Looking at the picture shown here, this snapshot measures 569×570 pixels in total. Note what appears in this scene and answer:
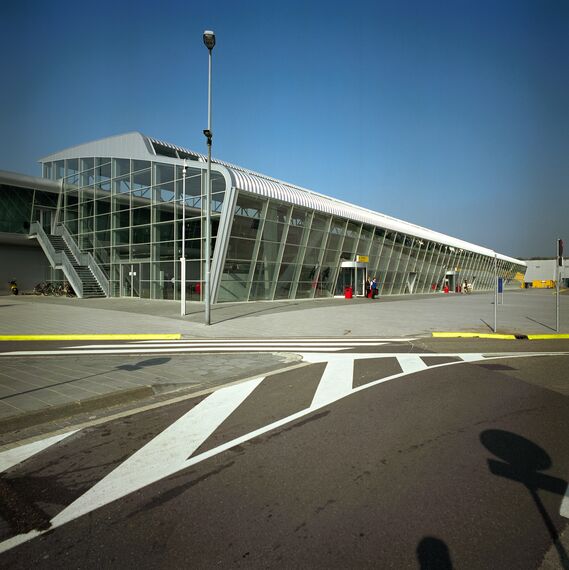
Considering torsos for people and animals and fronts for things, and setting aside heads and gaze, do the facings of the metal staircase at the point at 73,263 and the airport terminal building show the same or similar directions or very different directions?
same or similar directions

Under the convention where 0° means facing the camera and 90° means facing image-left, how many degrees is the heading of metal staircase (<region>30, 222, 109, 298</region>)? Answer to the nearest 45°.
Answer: approximately 315°

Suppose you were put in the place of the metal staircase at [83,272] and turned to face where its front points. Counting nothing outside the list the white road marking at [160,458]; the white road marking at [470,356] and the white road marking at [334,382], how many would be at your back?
0

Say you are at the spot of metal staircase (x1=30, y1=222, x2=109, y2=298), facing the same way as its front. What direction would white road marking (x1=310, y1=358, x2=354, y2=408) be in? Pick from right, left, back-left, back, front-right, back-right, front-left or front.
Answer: front-right

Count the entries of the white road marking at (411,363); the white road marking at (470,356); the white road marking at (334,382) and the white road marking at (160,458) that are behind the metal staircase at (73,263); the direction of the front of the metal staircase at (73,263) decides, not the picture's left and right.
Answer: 0

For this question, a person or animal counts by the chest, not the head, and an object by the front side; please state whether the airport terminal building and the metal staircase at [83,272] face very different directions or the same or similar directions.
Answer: same or similar directions

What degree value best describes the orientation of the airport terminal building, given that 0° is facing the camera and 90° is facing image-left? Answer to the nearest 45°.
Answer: approximately 315°

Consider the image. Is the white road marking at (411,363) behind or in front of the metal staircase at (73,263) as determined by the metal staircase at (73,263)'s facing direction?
in front

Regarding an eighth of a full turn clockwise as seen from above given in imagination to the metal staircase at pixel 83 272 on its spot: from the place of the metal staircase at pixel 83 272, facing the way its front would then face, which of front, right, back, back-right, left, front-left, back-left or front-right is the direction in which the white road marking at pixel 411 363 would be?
front

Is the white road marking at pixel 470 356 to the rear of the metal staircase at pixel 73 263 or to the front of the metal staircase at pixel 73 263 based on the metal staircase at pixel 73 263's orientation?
to the front

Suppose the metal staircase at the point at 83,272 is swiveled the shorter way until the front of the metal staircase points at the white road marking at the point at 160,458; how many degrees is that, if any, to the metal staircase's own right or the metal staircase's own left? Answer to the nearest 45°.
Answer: approximately 45° to the metal staircase's own right
